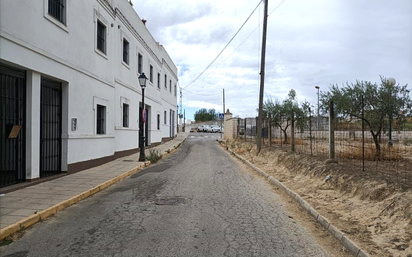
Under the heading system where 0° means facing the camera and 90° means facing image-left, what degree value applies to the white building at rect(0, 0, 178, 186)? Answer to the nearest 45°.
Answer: approximately 315°

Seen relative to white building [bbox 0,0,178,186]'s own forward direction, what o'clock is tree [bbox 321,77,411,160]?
The tree is roughly at 11 o'clock from the white building.
